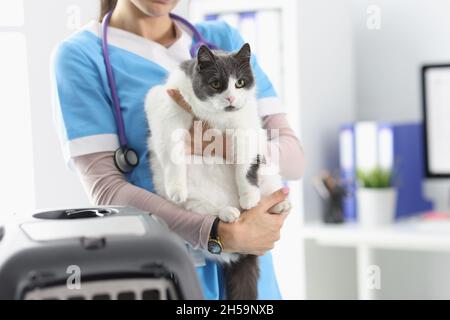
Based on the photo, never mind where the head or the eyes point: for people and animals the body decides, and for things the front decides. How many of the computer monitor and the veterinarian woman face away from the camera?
0

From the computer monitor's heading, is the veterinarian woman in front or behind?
in front

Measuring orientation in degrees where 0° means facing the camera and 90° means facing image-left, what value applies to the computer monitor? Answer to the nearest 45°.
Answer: approximately 0°

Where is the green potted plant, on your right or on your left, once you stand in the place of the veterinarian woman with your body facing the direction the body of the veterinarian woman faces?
on your left

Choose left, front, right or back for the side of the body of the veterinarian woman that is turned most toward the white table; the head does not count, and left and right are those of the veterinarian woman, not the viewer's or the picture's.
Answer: left
